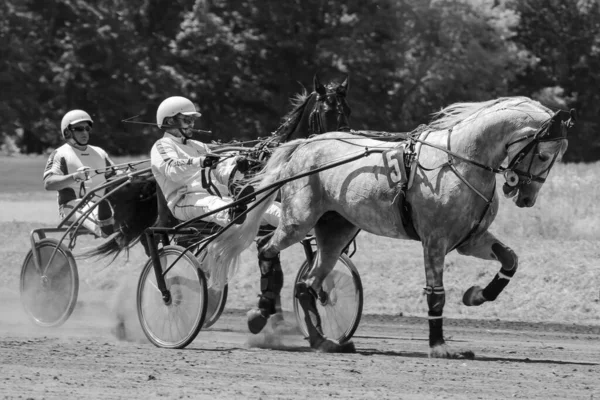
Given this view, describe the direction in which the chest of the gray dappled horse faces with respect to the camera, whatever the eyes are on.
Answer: to the viewer's right

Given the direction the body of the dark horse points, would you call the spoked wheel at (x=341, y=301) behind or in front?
in front

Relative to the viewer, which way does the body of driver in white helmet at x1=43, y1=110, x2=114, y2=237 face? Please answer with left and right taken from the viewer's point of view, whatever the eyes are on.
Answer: facing the viewer and to the right of the viewer

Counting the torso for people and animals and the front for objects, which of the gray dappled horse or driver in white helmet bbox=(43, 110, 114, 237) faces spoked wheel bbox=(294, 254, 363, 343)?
the driver in white helmet

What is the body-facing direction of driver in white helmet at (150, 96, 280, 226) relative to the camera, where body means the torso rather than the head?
to the viewer's right

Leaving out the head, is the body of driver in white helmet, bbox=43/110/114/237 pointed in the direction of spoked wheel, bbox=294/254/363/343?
yes

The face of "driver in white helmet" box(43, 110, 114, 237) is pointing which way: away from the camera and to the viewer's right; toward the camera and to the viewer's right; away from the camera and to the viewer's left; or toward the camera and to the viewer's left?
toward the camera and to the viewer's right

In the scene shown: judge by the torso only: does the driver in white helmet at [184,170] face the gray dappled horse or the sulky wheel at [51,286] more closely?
the gray dappled horse

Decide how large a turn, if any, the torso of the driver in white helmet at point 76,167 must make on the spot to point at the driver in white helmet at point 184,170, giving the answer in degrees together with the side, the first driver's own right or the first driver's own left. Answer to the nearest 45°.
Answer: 0° — they already face them

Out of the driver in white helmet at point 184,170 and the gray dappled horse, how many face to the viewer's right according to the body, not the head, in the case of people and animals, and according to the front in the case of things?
2

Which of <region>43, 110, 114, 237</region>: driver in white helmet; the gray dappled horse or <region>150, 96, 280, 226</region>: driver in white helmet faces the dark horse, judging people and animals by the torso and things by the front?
<region>43, 110, 114, 237</region>: driver in white helmet

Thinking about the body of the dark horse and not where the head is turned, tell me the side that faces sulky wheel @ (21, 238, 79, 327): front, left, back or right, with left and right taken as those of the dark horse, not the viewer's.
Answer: back

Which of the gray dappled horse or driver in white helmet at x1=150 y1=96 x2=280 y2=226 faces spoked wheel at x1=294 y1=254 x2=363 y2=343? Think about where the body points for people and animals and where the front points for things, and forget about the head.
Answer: the driver in white helmet

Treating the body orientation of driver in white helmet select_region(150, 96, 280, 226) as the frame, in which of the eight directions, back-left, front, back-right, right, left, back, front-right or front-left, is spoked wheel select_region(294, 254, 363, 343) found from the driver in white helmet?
front

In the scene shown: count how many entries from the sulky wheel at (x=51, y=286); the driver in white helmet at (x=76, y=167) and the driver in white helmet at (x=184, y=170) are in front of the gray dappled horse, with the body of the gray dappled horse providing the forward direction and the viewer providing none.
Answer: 0

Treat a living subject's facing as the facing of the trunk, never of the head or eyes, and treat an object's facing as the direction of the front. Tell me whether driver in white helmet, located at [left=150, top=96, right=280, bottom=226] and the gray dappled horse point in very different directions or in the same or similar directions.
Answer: same or similar directions
